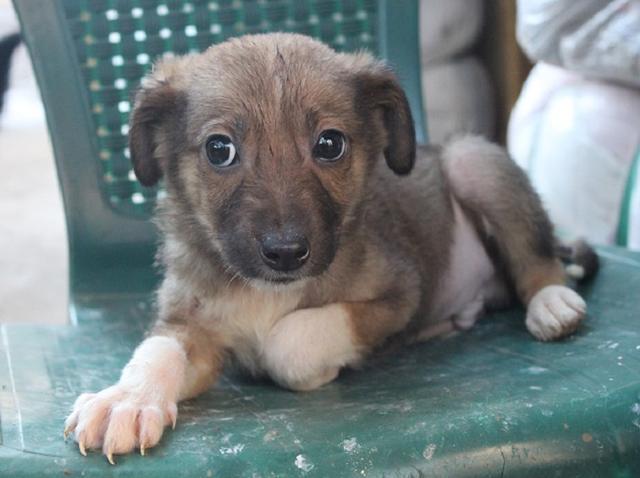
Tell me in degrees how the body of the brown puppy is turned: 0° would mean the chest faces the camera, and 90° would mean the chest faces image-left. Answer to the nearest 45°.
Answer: approximately 45°
